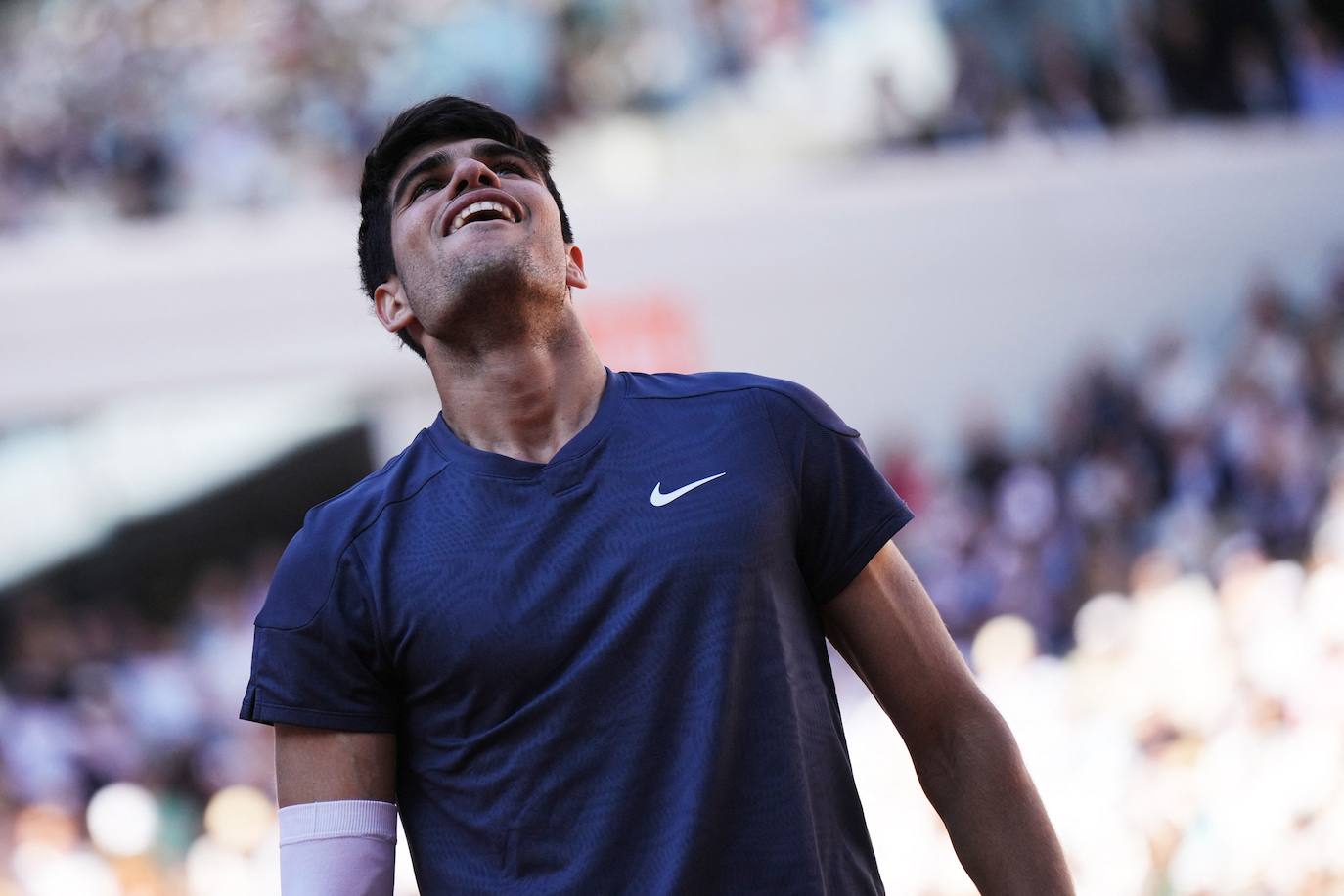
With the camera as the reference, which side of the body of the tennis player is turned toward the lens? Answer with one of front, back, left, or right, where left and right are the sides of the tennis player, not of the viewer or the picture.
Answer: front
